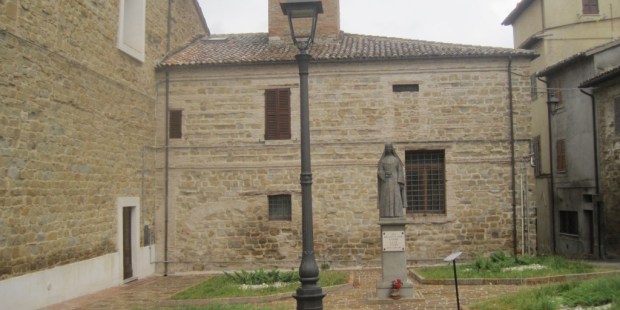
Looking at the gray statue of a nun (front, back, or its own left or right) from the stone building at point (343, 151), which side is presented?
back

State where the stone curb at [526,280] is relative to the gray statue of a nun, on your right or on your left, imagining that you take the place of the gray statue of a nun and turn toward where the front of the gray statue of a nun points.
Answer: on your left

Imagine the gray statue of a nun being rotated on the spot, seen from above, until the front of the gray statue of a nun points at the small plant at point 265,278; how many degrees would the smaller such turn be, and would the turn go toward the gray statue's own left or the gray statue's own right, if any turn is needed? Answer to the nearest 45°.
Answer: approximately 90° to the gray statue's own right

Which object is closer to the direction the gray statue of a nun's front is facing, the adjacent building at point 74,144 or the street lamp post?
the street lamp post

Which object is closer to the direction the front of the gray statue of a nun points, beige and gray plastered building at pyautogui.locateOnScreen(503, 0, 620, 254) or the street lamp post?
the street lamp post

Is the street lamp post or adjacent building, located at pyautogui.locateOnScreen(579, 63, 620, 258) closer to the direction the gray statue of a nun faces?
the street lamp post

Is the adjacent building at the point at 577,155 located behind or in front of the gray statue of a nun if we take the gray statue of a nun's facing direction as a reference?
behind

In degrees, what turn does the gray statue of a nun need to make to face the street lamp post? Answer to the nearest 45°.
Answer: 0° — it already faces it

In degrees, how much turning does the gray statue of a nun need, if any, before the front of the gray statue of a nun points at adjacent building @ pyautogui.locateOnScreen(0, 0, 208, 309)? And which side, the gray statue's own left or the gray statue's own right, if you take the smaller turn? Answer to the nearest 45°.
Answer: approximately 90° to the gray statue's own right

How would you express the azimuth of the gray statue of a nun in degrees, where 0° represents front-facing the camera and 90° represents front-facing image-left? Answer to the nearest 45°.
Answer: approximately 0°
